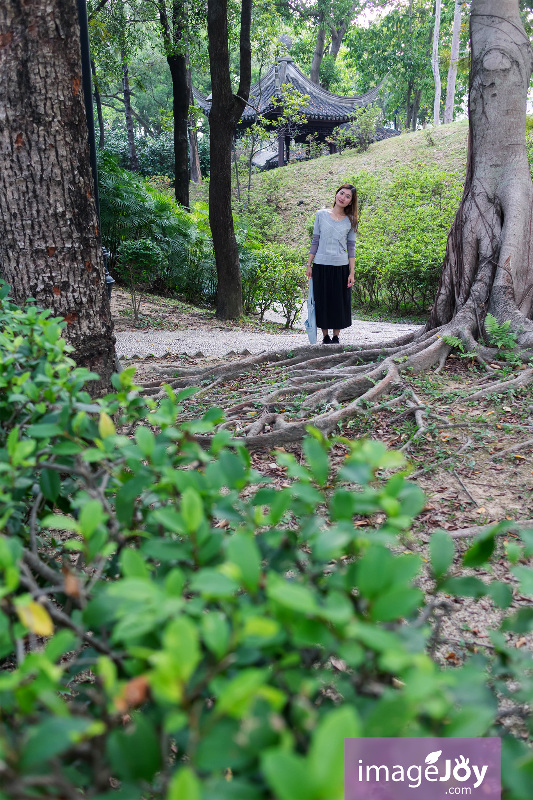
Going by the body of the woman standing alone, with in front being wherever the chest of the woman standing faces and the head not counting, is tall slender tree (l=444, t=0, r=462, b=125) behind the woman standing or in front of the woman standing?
behind

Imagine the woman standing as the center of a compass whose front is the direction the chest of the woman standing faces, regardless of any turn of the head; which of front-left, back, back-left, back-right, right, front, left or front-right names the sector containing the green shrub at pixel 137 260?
back-right

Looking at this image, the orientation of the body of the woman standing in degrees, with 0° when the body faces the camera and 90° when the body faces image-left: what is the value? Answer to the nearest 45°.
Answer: approximately 0°

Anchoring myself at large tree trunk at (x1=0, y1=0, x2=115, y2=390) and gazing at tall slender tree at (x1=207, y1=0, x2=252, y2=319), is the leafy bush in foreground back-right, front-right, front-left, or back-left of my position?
back-right

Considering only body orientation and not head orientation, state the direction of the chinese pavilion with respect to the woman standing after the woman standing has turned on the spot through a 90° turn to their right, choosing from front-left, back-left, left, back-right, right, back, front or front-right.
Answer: right

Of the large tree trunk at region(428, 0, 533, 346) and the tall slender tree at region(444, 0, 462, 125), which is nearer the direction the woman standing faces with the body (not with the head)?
the large tree trunk

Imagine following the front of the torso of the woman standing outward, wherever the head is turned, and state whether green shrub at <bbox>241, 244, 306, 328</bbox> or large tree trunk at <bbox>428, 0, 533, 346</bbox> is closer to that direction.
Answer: the large tree trunk

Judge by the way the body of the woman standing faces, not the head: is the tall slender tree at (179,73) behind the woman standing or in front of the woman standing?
behind

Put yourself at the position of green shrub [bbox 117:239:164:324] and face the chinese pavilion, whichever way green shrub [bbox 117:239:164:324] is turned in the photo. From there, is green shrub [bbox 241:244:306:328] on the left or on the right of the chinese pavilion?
right

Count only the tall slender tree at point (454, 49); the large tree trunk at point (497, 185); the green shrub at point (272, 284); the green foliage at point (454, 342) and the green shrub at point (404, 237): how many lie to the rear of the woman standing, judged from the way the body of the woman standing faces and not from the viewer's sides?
3

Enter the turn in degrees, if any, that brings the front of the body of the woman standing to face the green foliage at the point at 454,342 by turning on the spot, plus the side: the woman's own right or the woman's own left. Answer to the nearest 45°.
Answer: approximately 45° to the woman's own left

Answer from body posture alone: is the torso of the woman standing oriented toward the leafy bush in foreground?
yes

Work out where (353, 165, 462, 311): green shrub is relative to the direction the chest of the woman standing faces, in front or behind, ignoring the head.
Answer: behind
